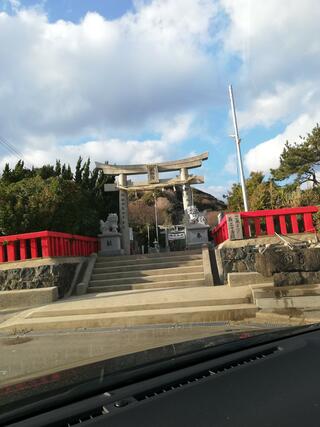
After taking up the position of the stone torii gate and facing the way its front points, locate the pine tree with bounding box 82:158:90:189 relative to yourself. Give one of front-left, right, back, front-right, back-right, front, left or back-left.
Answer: back-right

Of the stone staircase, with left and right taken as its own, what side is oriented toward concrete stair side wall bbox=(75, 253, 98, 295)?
right

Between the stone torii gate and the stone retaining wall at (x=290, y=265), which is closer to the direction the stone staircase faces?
the stone retaining wall

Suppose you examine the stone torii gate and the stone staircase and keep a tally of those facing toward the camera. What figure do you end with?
2

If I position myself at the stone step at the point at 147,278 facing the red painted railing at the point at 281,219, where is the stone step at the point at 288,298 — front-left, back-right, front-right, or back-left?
front-right

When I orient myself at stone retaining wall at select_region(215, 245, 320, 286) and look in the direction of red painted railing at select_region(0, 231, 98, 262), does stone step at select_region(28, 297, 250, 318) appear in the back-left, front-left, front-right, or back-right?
front-left

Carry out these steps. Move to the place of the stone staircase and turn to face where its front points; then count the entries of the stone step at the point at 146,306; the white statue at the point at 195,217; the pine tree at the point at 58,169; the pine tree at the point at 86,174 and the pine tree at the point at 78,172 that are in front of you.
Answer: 1

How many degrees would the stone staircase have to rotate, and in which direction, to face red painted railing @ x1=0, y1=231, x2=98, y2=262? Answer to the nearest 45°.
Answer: approximately 90° to its right

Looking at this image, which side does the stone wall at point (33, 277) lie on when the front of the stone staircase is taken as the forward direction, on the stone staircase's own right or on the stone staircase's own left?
on the stone staircase's own right

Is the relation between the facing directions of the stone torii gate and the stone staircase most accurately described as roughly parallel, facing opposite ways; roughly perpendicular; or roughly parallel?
roughly parallel

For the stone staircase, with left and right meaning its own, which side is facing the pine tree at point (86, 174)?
back

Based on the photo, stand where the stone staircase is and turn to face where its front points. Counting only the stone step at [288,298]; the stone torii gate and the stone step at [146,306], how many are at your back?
1

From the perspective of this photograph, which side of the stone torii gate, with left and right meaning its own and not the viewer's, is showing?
front

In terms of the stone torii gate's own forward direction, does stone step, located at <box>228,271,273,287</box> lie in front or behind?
in front
